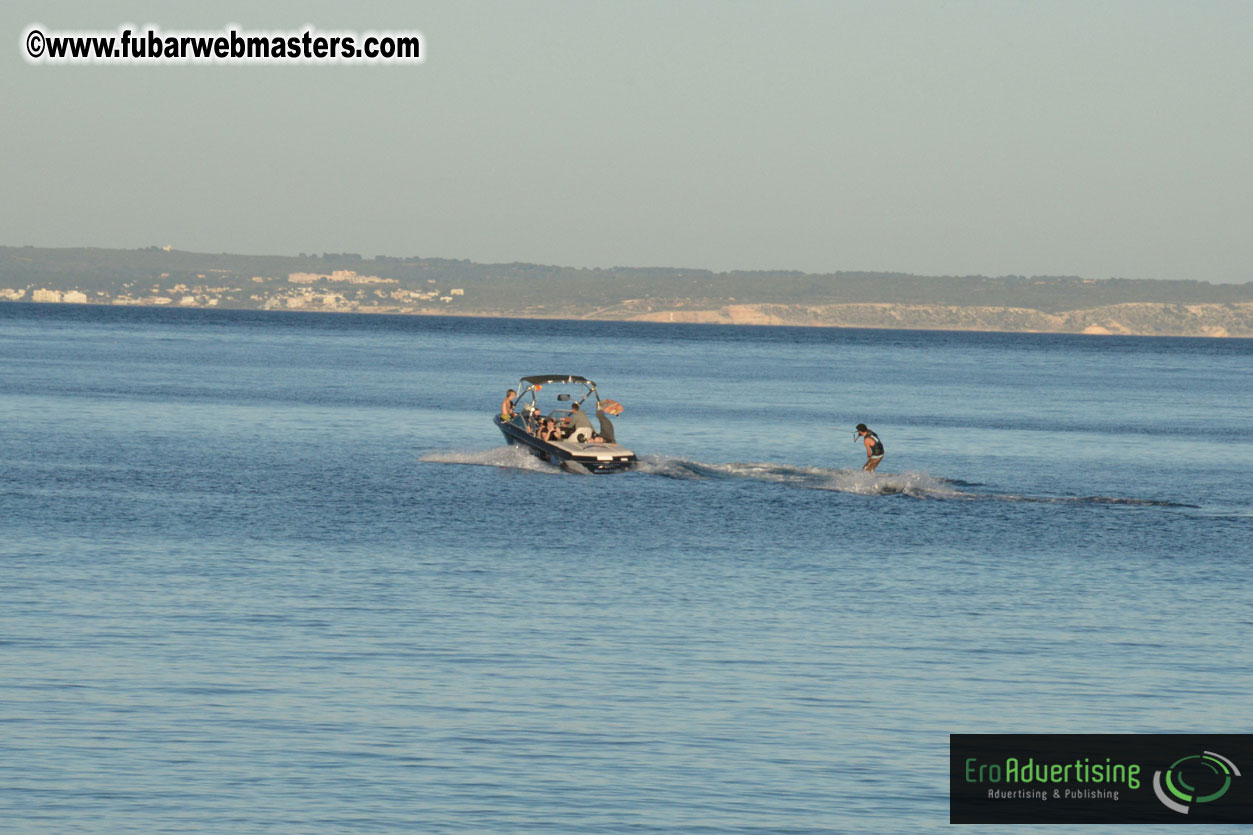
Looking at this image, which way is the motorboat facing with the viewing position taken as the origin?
facing away from the viewer and to the left of the viewer

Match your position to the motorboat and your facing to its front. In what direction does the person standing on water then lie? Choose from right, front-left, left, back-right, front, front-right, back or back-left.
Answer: back-right

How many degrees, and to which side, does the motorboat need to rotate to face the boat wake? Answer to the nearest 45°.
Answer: approximately 135° to its right
